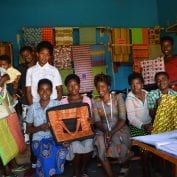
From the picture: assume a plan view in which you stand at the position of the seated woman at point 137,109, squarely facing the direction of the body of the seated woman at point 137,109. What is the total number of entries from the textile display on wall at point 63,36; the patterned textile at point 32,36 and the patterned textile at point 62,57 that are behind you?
3

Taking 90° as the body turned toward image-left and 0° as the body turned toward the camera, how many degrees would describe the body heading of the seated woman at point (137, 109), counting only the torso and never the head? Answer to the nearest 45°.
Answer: approximately 315°

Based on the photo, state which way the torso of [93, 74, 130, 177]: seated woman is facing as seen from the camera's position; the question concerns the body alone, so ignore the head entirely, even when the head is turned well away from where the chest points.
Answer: toward the camera

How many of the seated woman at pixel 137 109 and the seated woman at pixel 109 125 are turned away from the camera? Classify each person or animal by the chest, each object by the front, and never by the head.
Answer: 0

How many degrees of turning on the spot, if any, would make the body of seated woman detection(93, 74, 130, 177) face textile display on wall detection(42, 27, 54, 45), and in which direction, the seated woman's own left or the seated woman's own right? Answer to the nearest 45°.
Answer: approximately 135° to the seated woman's own right

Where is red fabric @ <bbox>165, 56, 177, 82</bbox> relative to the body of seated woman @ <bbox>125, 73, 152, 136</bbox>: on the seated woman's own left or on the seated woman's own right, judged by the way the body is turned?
on the seated woman's own left

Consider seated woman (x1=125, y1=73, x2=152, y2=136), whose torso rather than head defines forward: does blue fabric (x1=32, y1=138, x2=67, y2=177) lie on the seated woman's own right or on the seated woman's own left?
on the seated woman's own right

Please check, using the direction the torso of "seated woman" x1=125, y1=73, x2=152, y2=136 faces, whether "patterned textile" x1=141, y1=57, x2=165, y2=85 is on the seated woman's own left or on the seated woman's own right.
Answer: on the seated woman's own left

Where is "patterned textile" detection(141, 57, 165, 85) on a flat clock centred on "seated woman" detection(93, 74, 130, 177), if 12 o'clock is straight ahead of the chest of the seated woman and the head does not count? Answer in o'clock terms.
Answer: The patterned textile is roughly at 7 o'clock from the seated woman.

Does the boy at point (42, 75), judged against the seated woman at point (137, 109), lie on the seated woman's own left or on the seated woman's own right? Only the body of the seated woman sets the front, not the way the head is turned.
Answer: on the seated woman's own right

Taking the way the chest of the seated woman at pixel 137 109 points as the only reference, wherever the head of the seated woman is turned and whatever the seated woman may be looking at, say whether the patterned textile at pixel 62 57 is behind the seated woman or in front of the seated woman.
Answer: behind
